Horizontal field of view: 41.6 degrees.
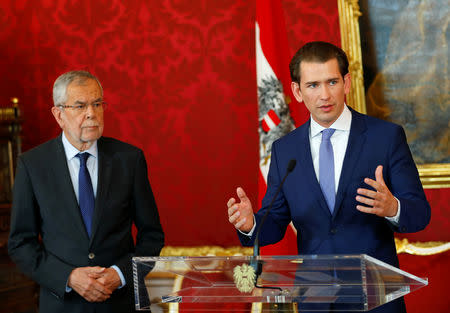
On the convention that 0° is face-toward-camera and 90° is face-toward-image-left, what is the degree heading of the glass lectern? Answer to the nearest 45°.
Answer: approximately 0°

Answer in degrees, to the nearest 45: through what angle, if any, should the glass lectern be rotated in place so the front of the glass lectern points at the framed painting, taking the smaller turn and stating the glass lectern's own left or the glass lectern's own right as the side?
approximately 180°

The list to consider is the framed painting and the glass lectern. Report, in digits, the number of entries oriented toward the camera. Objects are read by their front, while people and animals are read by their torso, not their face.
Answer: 2

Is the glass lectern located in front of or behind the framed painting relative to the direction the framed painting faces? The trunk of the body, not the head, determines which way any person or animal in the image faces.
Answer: in front

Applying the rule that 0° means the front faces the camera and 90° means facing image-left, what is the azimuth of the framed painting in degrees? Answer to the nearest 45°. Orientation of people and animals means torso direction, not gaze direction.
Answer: approximately 0°

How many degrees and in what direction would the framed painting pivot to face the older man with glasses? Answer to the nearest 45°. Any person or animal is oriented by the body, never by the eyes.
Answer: approximately 45° to its right
